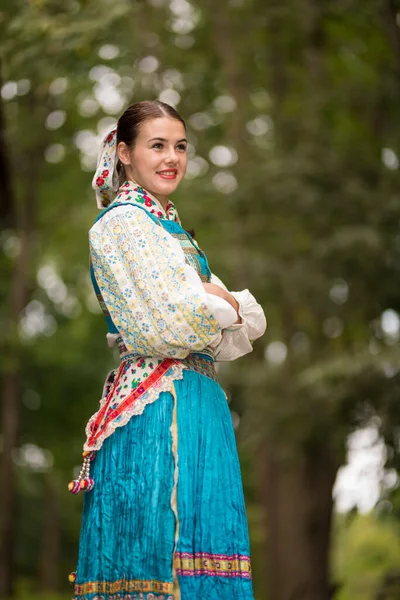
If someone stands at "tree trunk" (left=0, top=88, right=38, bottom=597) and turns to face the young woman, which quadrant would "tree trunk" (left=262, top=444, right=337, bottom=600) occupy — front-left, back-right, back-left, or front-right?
front-left

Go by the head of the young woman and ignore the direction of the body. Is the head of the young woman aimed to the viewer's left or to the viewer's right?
to the viewer's right

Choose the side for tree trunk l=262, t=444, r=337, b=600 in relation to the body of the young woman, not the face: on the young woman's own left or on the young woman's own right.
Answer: on the young woman's own left

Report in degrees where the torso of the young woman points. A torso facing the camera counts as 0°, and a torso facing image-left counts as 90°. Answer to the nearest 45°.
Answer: approximately 270°

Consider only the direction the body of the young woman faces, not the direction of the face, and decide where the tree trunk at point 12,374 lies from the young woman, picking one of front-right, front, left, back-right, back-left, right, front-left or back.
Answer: left
